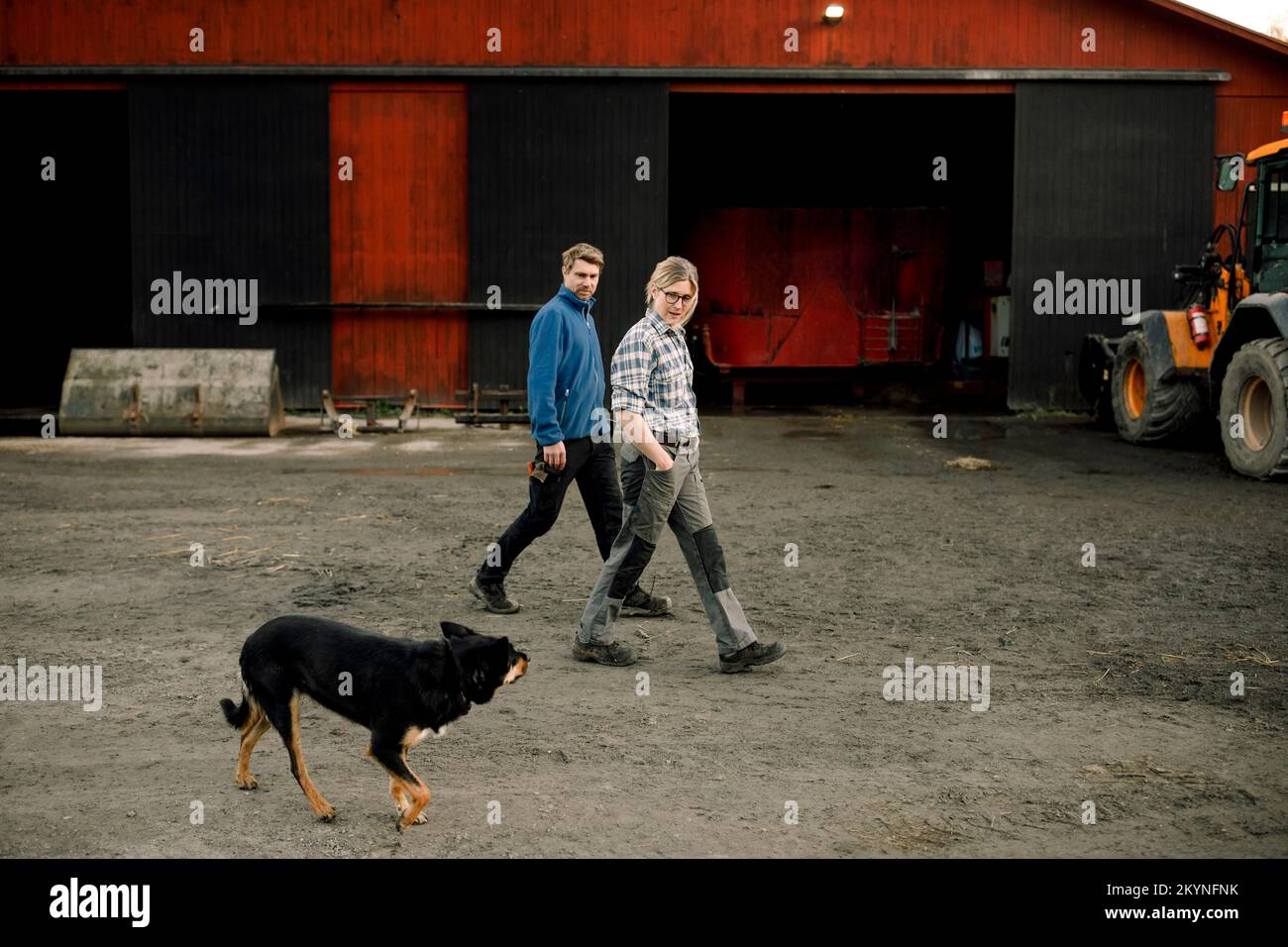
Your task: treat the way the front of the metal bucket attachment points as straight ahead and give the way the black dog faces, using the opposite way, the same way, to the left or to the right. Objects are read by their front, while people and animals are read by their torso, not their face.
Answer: to the right

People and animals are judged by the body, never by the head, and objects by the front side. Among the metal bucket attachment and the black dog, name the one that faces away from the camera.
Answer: the metal bucket attachment

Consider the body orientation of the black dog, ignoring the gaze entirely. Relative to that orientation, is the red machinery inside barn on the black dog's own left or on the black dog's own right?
on the black dog's own left

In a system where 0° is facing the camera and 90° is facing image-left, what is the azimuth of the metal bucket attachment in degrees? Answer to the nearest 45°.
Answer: approximately 180°

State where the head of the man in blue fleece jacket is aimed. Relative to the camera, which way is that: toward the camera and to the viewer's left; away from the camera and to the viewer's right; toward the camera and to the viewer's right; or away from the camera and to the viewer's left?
toward the camera and to the viewer's right

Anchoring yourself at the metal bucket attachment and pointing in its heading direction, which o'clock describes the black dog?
The black dog is roughly at 6 o'clock from the metal bucket attachment.

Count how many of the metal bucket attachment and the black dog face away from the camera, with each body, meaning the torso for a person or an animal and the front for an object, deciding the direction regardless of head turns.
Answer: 1

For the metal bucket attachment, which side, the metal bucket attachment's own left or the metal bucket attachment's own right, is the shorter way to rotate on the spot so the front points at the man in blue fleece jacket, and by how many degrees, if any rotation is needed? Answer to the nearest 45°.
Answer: approximately 180°

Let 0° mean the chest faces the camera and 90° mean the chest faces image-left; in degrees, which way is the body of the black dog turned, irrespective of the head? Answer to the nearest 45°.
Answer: approximately 270°

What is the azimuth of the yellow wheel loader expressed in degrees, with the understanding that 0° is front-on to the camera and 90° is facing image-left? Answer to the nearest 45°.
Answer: approximately 135°

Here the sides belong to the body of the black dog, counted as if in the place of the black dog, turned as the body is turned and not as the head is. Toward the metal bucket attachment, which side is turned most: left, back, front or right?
left
